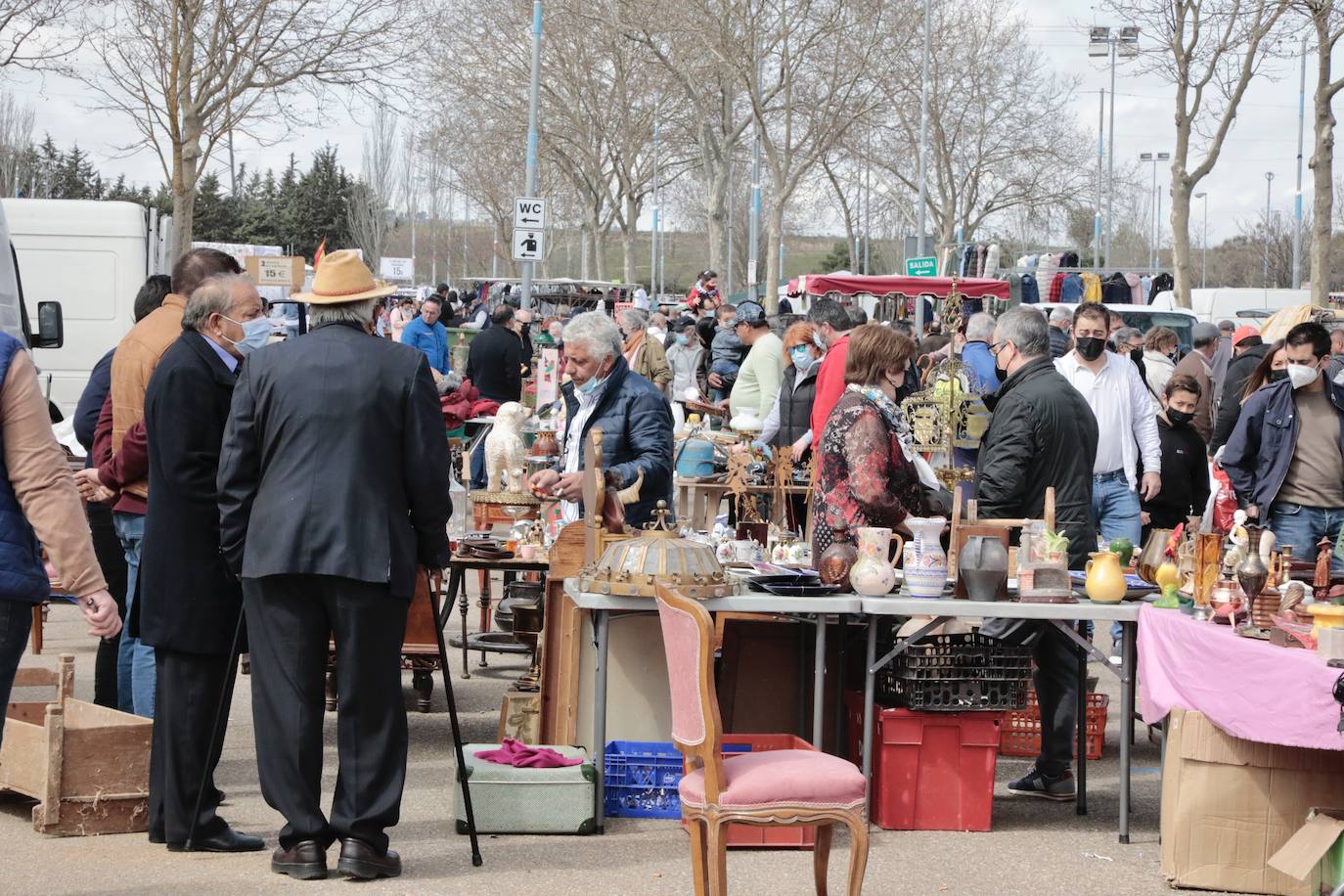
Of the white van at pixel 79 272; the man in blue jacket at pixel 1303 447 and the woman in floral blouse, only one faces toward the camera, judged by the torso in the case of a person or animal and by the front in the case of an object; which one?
the man in blue jacket

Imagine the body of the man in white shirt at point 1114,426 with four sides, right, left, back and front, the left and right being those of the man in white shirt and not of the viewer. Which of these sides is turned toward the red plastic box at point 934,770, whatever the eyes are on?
front

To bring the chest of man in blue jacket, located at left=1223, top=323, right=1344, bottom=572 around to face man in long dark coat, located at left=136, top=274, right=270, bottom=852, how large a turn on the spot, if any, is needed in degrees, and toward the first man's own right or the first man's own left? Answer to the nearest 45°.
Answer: approximately 45° to the first man's own right

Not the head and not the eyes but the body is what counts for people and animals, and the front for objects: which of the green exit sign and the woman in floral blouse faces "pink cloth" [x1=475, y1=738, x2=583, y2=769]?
the green exit sign

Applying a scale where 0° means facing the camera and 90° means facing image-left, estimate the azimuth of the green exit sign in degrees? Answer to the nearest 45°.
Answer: approximately 0°

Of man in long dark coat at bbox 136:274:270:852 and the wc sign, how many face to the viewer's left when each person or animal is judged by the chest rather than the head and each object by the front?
0

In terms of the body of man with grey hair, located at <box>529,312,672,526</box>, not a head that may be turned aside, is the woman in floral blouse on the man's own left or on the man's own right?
on the man's own left

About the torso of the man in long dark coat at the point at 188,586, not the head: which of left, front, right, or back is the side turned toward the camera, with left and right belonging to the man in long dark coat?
right

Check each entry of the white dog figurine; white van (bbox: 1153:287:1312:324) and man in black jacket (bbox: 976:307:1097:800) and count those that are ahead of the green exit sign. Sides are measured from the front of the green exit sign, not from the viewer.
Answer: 2

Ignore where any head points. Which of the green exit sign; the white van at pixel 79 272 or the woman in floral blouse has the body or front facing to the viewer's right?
the woman in floral blouse

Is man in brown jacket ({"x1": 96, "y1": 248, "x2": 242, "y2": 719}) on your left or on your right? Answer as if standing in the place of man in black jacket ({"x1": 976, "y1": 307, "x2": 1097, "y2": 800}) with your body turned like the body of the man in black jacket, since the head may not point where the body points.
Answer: on your left

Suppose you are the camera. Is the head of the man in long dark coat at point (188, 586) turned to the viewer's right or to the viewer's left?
to the viewer's right

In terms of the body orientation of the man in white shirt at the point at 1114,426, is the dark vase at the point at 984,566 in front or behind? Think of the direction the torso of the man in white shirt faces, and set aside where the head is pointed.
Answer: in front

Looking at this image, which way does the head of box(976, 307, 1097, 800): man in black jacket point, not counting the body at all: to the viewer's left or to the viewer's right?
to the viewer's left

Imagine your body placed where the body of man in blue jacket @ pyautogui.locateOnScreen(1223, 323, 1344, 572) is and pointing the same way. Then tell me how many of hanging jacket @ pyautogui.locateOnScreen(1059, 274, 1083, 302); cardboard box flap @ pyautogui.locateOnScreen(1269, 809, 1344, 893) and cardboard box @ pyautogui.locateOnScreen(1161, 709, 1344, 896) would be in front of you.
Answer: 2

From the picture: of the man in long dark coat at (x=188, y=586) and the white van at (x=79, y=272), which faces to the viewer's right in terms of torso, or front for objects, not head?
the man in long dark coat
